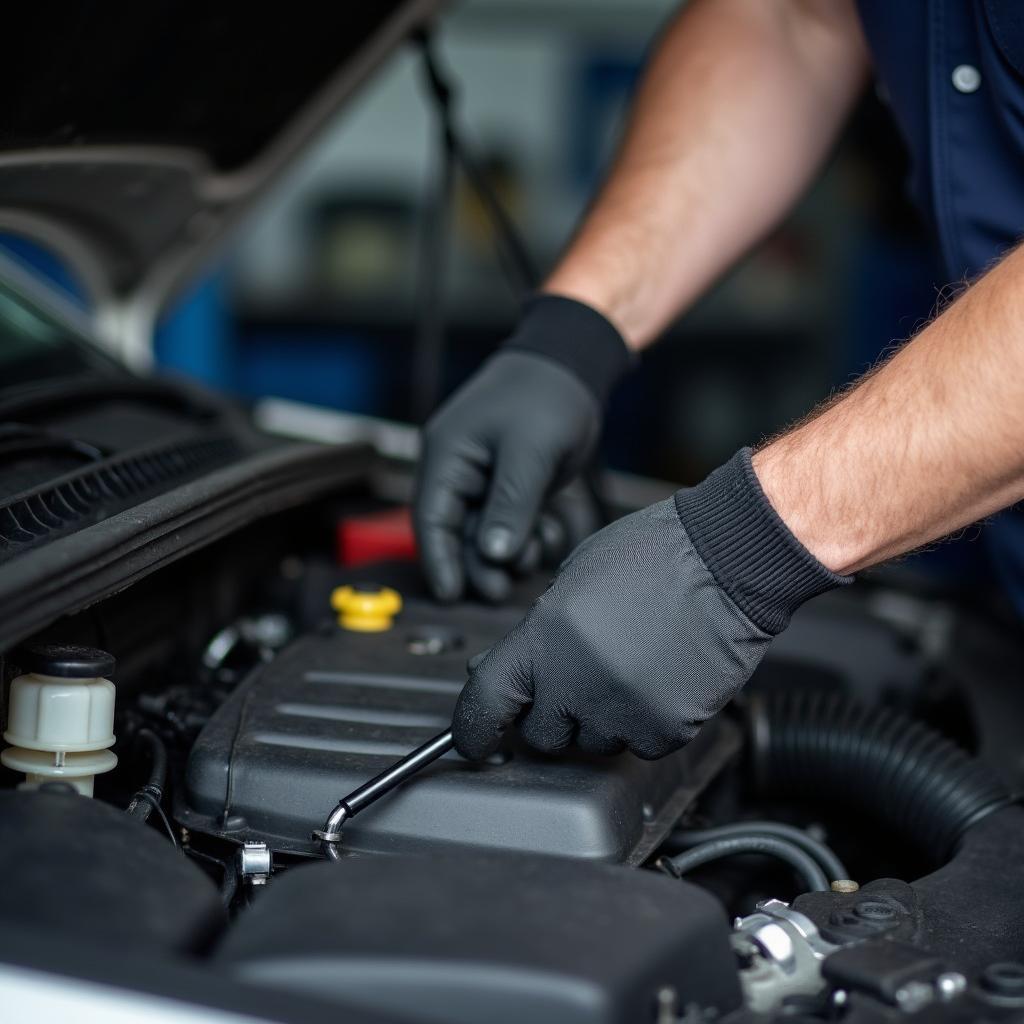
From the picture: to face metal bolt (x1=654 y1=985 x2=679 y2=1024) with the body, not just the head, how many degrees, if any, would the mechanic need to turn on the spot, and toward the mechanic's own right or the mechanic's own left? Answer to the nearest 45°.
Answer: approximately 45° to the mechanic's own left

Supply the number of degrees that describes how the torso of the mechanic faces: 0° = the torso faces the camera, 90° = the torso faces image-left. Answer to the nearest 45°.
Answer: approximately 45°
